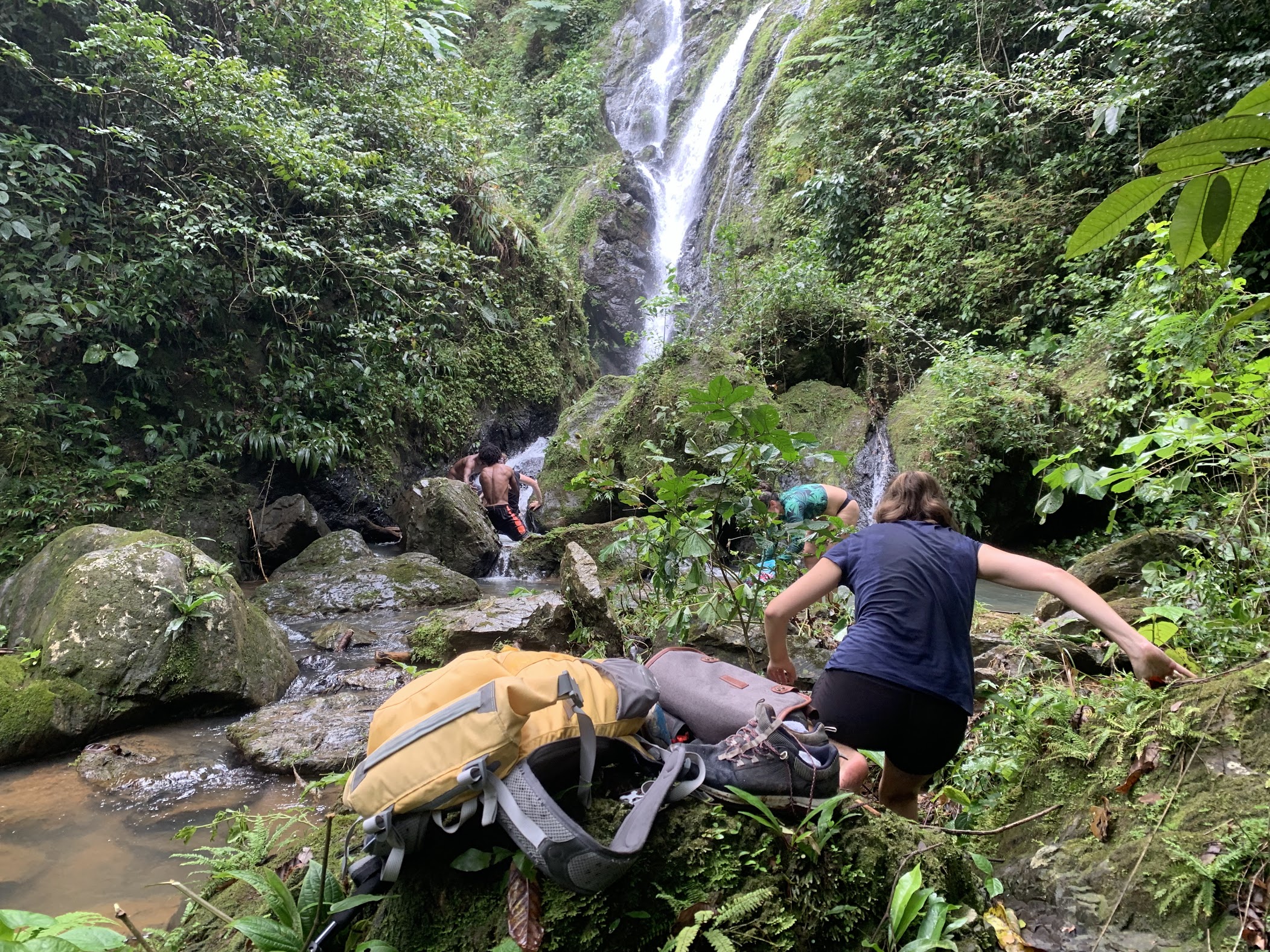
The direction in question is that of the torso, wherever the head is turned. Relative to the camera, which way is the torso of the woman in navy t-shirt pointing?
away from the camera

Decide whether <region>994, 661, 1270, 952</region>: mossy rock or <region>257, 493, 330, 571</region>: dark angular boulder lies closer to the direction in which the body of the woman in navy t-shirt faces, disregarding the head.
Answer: the dark angular boulder

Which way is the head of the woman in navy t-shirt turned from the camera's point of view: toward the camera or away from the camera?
away from the camera

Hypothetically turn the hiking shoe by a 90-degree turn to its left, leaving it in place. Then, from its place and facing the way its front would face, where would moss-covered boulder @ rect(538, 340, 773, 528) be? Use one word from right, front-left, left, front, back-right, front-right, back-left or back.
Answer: back

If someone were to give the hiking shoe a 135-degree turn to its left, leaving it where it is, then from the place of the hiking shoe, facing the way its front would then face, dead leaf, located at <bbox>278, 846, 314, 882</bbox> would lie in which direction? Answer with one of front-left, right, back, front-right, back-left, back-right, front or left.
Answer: back-right

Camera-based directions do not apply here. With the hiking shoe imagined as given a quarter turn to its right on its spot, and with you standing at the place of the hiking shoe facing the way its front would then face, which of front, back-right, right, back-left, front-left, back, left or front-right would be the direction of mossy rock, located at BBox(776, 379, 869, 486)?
front

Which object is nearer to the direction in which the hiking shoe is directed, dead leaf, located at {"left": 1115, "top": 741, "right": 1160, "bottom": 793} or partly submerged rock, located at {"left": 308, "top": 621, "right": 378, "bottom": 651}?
the partly submerged rock

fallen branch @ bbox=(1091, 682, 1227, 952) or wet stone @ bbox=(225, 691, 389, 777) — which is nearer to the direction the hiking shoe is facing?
the wet stone

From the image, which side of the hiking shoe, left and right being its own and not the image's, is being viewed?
left

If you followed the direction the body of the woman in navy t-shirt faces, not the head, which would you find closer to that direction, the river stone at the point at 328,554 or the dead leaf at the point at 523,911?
the river stone
